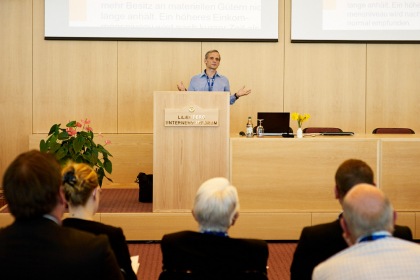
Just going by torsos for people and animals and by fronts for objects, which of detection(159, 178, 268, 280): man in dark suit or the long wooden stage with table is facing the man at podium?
the man in dark suit

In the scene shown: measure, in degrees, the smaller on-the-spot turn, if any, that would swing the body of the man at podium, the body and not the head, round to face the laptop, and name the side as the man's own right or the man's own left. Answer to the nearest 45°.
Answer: approximately 45° to the man's own left

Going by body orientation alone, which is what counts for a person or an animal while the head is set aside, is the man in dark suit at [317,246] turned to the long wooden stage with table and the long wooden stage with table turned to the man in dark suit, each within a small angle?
yes

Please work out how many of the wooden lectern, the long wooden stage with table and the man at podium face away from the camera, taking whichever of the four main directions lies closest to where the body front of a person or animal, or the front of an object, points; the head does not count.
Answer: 0

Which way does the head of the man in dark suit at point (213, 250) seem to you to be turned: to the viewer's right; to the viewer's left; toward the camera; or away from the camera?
away from the camera

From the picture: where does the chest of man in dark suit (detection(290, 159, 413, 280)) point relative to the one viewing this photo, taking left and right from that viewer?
facing away from the viewer

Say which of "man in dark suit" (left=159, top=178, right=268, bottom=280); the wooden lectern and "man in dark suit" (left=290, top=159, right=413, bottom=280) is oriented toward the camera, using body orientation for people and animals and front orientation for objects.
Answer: the wooden lectern

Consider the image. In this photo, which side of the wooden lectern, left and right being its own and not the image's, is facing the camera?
front

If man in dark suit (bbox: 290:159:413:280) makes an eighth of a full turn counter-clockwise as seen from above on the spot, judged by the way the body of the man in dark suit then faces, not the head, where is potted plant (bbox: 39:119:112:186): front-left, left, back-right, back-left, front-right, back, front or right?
front

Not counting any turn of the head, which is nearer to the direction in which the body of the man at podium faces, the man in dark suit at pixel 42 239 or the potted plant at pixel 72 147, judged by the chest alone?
the man in dark suit

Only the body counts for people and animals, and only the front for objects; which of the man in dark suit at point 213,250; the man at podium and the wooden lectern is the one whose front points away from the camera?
the man in dark suit

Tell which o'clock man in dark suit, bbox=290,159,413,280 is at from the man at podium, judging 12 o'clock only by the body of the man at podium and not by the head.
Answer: The man in dark suit is roughly at 12 o'clock from the man at podium.

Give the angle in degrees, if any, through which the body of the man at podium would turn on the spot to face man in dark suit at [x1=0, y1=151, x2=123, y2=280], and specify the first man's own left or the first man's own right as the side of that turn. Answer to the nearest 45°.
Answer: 0° — they already face them

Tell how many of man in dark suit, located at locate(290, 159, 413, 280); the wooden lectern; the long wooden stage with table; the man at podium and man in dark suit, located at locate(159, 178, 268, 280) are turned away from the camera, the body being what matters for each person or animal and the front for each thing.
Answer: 2

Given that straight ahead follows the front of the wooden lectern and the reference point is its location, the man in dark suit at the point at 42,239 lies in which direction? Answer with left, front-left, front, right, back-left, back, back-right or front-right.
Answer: front

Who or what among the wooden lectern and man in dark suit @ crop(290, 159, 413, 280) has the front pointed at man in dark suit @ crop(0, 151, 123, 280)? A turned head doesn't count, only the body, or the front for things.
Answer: the wooden lectern

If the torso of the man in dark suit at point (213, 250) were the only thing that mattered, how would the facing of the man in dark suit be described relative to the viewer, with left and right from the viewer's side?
facing away from the viewer
